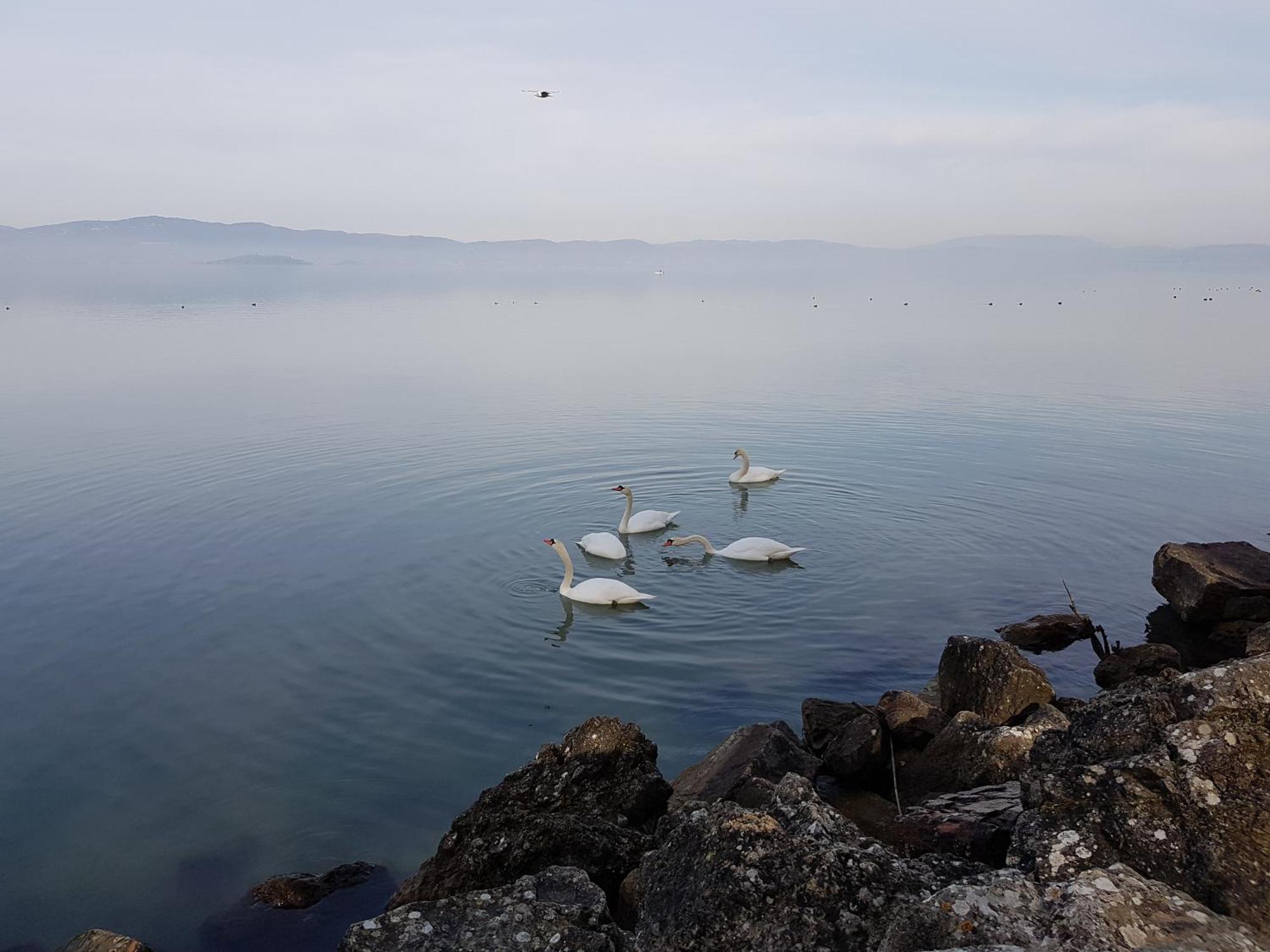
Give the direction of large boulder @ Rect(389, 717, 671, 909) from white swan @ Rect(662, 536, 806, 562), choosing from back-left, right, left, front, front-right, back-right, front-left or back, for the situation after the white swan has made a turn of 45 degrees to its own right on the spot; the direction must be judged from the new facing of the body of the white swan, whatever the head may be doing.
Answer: back-left

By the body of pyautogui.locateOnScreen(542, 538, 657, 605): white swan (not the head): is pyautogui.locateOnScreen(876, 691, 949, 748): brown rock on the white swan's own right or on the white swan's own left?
on the white swan's own left

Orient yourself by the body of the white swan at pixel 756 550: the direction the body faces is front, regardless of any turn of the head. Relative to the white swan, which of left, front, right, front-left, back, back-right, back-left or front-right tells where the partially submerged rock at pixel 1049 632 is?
back-left

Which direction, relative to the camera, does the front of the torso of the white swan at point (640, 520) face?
to the viewer's left

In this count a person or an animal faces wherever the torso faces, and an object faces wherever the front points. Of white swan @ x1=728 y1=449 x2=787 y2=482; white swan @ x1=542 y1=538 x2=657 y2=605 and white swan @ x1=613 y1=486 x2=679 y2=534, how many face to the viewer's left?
3

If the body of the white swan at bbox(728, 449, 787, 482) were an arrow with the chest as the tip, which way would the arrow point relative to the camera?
to the viewer's left

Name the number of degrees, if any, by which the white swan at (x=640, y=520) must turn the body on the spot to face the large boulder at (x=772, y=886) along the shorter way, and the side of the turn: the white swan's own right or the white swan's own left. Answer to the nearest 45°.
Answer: approximately 90° to the white swan's own left

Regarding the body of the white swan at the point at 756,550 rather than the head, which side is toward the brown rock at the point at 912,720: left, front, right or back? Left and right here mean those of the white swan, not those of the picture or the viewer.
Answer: left

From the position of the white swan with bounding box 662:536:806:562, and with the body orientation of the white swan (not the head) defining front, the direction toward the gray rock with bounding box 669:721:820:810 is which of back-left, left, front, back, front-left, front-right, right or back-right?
left

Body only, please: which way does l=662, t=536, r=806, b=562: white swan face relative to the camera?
to the viewer's left

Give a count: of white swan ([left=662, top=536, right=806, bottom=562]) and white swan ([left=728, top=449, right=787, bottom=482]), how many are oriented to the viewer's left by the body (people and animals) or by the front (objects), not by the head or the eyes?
2

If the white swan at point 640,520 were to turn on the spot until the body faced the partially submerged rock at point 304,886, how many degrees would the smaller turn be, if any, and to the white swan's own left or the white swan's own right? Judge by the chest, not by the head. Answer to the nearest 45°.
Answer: approximately 90° to the white swan's own left

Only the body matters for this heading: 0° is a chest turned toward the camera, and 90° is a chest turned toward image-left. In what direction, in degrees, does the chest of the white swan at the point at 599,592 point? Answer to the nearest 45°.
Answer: approximately 90°

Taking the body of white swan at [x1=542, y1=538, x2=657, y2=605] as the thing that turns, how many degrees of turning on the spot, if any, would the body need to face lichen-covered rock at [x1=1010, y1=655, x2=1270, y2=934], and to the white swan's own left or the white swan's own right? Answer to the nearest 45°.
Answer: approximately 90° to the white swan's own left

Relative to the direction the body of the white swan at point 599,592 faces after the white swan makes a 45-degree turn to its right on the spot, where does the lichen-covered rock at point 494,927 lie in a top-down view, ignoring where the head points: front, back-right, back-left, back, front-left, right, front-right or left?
back-left

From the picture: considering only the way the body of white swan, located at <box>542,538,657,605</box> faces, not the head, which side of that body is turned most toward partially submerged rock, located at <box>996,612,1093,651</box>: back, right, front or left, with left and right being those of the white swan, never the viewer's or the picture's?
back

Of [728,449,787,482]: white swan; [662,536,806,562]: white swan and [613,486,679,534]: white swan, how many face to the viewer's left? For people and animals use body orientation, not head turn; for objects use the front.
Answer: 3
